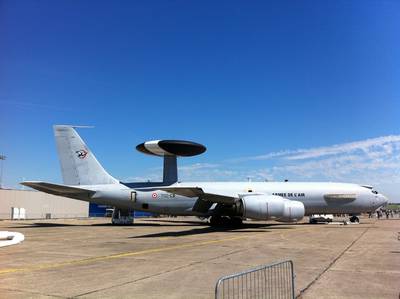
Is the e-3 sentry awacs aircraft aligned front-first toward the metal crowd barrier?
no

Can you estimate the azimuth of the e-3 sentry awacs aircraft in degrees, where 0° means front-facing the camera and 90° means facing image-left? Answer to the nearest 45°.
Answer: approximately 270°
